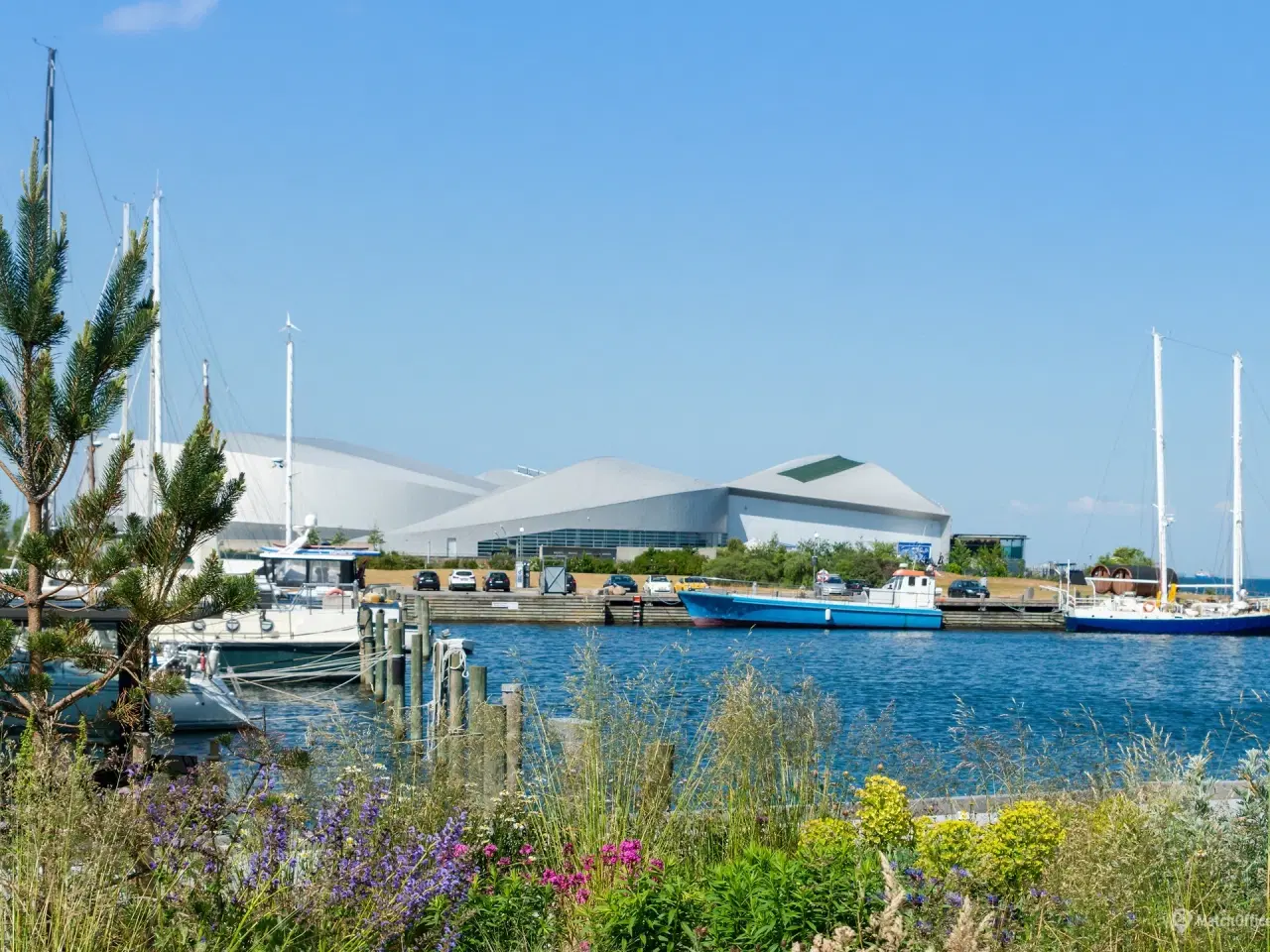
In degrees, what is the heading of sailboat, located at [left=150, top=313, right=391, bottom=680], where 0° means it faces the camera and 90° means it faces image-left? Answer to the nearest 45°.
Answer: approximately 90°

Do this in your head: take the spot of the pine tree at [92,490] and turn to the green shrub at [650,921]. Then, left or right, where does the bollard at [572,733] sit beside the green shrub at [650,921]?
left

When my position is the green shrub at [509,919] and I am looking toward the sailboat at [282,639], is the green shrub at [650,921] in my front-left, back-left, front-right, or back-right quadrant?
back-right

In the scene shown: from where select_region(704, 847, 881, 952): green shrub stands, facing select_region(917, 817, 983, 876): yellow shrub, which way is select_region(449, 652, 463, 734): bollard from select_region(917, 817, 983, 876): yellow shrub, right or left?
left
